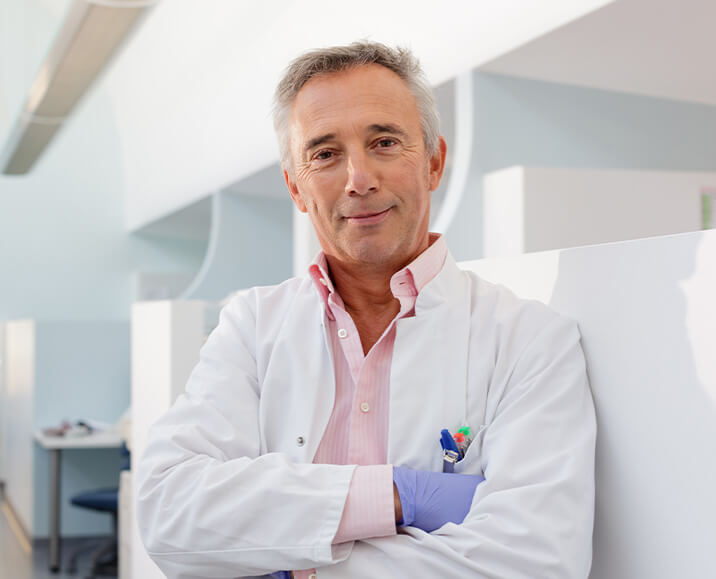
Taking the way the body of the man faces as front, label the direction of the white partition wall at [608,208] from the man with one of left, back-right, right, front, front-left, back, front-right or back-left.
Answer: back-left
